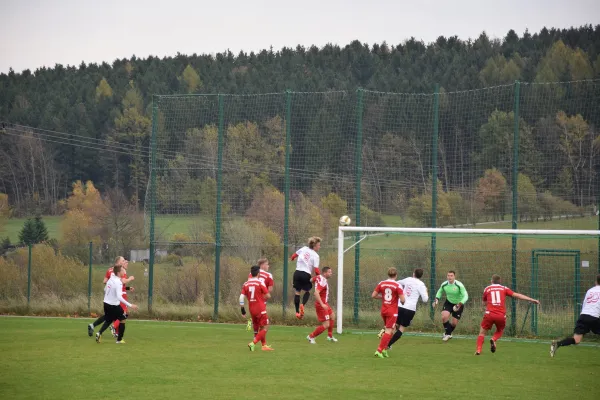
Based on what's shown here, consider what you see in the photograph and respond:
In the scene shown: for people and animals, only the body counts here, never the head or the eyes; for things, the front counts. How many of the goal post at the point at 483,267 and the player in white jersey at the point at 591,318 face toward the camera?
1

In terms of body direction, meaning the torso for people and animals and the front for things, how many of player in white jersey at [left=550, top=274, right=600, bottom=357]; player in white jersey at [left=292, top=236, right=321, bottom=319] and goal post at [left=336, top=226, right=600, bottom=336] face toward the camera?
1

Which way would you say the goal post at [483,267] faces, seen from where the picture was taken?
facing the viewer

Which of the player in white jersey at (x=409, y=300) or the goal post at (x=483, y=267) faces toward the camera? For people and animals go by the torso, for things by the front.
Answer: the goal post

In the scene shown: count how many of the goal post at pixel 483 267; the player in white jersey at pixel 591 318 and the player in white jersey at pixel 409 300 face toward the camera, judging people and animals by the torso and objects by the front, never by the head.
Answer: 1

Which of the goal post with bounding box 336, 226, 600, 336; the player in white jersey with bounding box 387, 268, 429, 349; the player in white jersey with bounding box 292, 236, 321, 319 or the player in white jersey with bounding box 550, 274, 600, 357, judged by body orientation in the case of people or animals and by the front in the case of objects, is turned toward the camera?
the goal post

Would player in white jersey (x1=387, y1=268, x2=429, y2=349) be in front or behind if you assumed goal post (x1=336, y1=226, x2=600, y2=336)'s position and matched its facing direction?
in front

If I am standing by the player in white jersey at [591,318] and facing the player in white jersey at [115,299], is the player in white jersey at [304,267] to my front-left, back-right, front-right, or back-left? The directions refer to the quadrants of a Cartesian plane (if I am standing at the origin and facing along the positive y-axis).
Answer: front-right

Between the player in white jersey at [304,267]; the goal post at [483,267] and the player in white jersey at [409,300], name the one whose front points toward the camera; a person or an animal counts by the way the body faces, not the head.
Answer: the goal post
